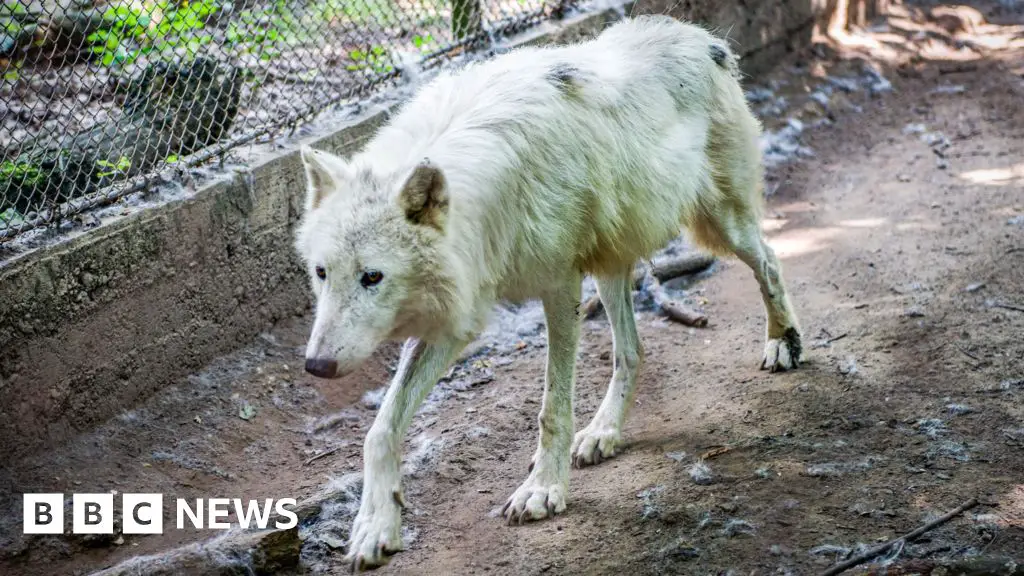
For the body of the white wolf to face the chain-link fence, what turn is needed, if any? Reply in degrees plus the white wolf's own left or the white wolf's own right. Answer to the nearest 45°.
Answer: approximately 90° to the white wolf's own right

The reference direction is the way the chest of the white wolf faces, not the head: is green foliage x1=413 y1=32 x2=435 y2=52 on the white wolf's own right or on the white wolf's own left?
on the white wolf's own right

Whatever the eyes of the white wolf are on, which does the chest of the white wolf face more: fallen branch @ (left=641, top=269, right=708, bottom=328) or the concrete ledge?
the concrete ledge

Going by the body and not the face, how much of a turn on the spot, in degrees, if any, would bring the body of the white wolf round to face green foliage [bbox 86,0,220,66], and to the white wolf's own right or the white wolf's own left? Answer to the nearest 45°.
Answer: approximately 90° to the white wolf's own right

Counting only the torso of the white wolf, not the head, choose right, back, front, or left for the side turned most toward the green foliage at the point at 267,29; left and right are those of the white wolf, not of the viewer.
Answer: right

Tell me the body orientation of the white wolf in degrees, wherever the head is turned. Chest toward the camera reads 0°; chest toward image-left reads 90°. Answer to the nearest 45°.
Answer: approximately 45°

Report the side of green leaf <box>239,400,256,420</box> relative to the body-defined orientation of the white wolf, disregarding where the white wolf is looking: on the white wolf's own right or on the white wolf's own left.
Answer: on the white wolf's own right

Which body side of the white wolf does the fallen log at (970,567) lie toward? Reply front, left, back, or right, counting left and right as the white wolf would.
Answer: left

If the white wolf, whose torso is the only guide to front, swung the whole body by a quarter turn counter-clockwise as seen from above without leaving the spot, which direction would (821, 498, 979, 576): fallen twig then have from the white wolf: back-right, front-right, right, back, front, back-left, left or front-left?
front

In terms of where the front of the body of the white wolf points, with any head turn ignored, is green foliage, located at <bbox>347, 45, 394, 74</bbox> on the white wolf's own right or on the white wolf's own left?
on the white wolf's own right
